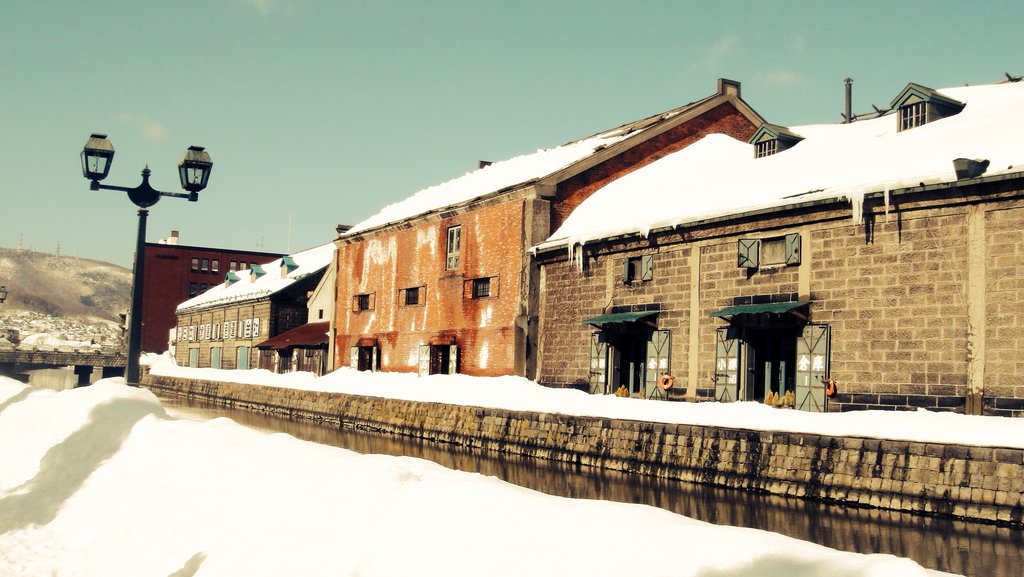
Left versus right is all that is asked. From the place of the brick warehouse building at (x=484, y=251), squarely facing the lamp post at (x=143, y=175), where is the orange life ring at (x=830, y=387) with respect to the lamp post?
left

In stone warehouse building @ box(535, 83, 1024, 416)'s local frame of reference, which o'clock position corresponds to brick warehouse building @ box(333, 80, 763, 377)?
The brick warehouse building is roughly at 3 o'clock from the stone warehouse building.

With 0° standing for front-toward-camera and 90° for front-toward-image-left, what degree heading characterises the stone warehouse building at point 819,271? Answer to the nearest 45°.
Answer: approximately 45°
